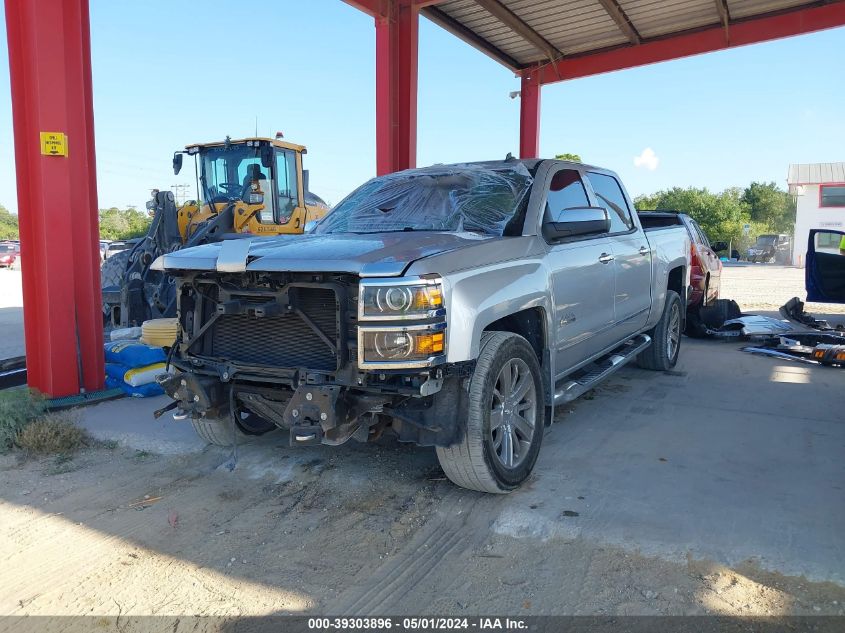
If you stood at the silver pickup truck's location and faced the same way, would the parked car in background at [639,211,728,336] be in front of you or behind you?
behind

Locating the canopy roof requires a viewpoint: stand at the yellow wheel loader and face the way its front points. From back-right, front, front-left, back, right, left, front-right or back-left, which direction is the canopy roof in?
back-left

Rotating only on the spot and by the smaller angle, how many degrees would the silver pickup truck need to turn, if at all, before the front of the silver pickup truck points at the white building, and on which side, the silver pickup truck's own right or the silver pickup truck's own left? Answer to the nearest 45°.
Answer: approximately 180°

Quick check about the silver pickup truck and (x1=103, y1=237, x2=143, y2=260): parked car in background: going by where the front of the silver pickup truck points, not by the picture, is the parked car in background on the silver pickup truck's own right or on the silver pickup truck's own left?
on the silver pickup truck's own right

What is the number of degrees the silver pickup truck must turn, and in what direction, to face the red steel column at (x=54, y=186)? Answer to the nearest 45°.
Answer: approximately 90° to its right

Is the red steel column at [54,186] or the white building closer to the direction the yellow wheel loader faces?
the red steel column

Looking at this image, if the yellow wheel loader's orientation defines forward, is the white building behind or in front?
behind
